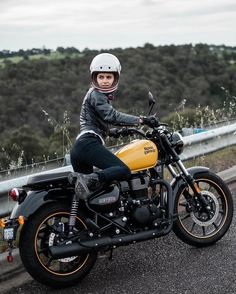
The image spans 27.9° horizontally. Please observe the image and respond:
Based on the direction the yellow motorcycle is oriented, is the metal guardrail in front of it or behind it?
in front

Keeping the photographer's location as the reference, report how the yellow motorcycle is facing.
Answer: facing away from the viewer and to the right of the viewer
